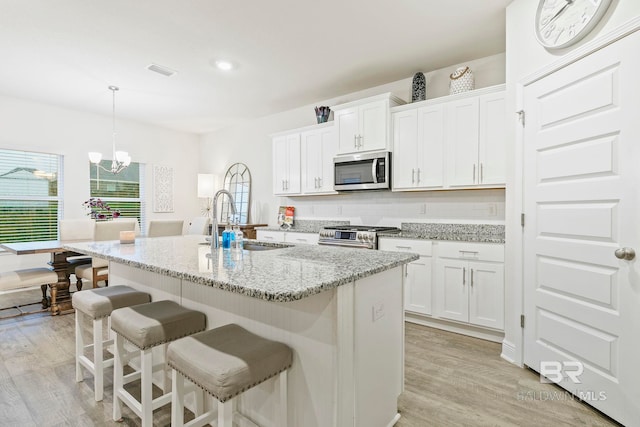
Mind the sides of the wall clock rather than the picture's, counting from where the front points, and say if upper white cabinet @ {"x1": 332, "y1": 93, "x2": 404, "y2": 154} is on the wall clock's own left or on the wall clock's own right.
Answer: on the wall clock's own right

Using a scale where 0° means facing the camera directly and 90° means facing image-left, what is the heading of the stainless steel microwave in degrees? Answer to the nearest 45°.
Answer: approximately 45°

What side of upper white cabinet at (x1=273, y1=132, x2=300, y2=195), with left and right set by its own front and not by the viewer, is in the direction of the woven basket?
left

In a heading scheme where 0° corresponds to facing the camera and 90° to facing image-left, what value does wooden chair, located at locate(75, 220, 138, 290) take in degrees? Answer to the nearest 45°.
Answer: approximately 45°

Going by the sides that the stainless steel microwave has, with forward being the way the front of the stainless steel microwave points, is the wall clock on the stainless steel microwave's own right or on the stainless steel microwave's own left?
on the stainless steel microwave's own left

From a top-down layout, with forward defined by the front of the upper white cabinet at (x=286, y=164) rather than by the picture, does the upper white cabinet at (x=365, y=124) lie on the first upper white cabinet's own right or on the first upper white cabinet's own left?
on the first upper white cabinet's own left

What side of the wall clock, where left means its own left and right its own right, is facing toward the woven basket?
right

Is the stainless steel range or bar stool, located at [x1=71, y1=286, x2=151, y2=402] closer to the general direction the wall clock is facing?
the bar stool

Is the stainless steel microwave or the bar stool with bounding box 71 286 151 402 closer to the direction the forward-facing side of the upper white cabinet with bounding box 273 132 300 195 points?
the bar stool
